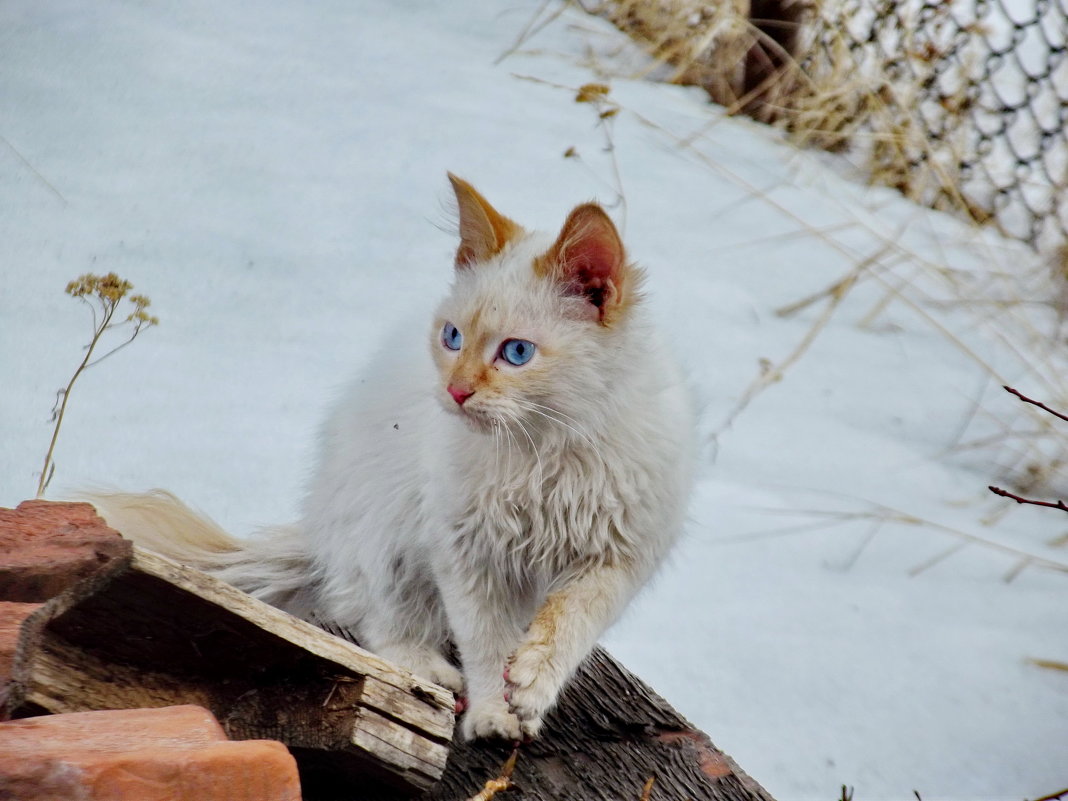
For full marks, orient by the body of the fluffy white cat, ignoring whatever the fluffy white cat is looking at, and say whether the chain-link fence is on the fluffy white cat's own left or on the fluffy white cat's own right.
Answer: on the fluffy white cat's own left

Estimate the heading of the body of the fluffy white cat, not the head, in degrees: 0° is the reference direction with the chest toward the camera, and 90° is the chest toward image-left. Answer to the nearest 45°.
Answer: approximately 315°

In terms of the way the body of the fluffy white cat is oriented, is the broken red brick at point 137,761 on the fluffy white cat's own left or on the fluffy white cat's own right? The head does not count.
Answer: on the fluffy white cat's own right

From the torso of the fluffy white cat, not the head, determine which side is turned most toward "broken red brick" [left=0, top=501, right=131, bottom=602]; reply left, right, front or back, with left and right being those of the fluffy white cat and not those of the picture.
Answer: right
